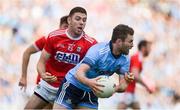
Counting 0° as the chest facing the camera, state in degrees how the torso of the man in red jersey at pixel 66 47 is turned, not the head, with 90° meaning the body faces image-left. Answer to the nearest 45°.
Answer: approximately 315°
